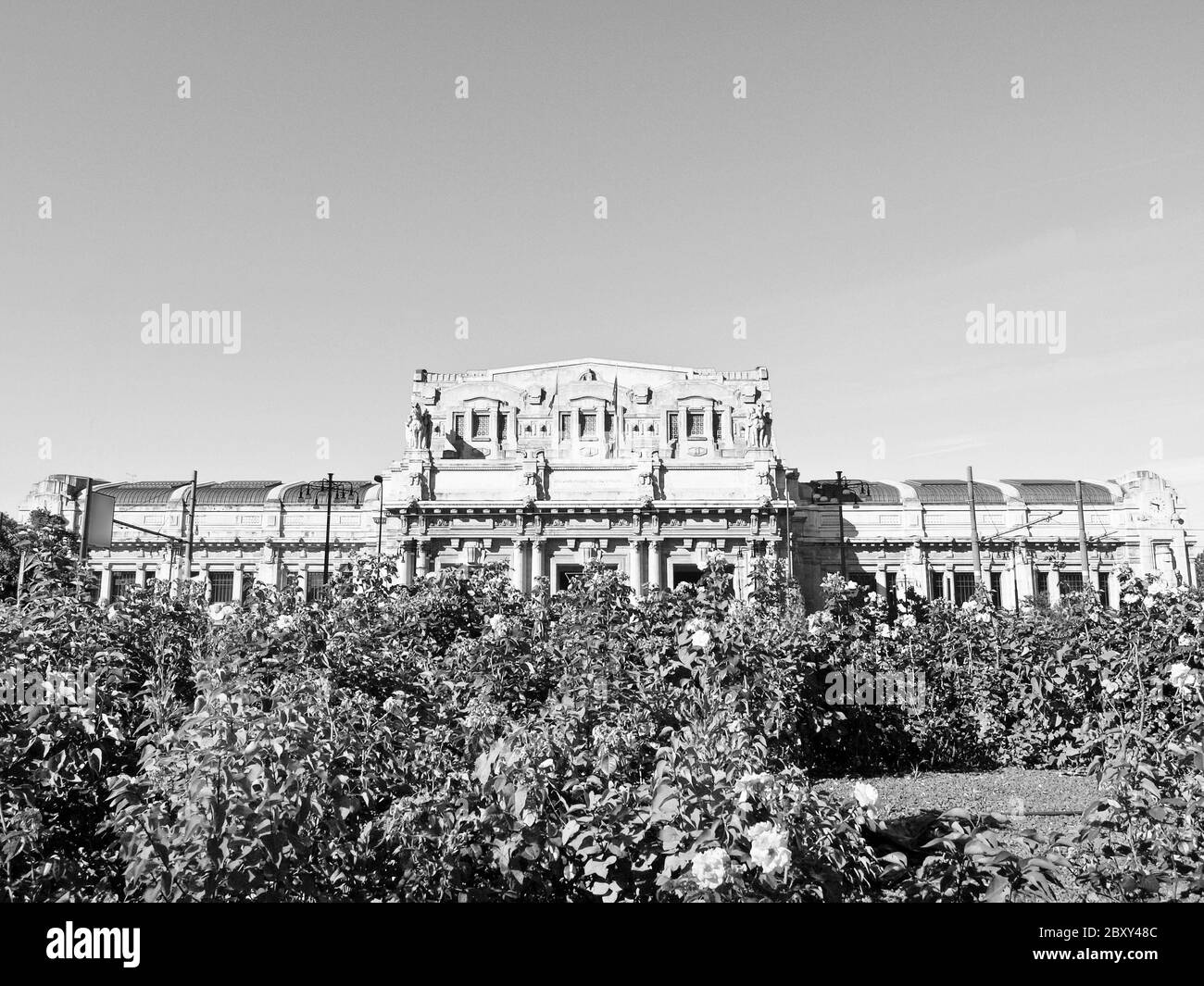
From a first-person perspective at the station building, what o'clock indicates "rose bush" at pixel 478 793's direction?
The rose bush is roughly at 12 o'clock from the station building.

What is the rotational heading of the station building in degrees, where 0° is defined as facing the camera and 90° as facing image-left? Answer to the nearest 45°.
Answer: approximately 0°
